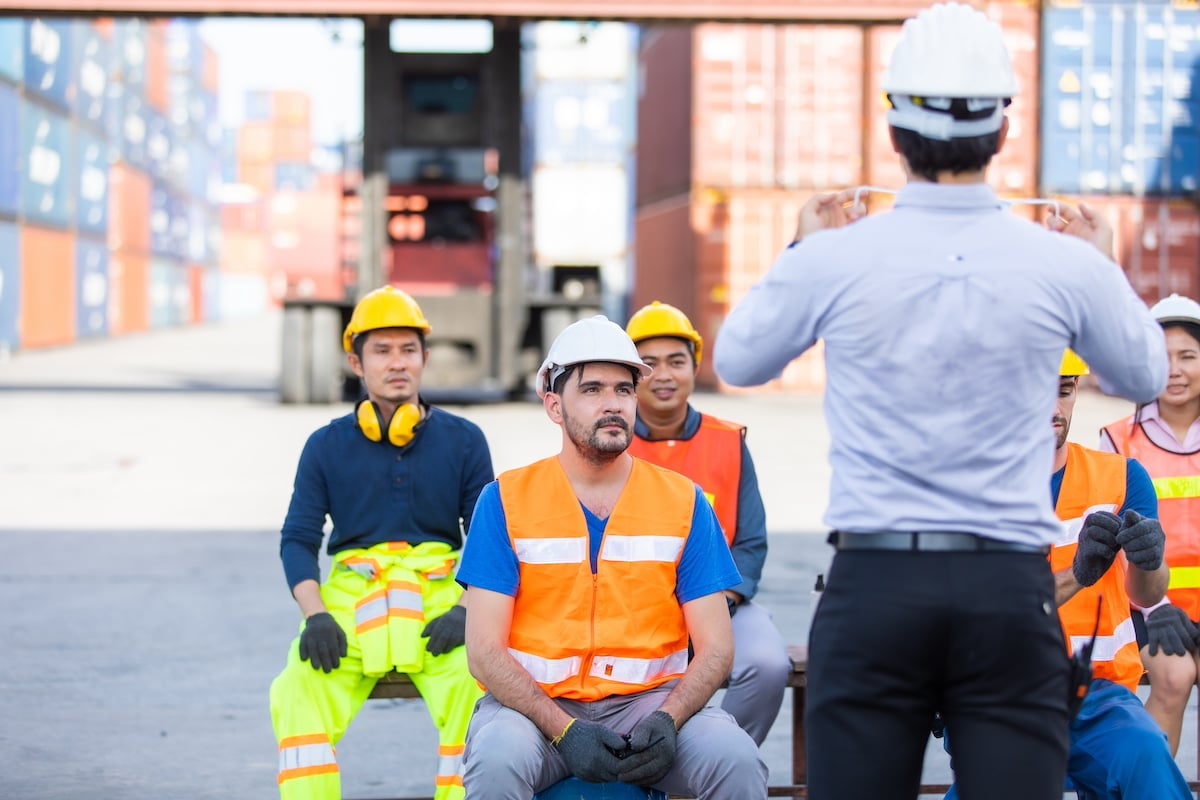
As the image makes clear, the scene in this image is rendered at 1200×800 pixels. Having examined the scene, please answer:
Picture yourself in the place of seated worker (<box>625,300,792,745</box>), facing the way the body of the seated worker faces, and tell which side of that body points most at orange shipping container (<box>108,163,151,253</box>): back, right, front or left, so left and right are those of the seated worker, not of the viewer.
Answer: back

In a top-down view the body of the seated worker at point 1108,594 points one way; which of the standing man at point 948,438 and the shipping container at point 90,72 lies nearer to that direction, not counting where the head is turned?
the standing man

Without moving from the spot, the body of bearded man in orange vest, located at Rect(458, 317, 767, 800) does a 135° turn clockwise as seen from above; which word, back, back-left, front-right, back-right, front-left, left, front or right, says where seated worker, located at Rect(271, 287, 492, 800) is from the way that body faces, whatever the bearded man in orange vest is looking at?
front

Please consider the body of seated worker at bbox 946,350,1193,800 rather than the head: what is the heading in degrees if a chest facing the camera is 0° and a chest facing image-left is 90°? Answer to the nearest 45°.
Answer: approximately 0°

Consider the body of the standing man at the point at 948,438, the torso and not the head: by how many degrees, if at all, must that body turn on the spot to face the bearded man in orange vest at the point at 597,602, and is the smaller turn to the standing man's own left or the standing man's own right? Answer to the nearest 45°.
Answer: approximately 45° to the standing man's own left

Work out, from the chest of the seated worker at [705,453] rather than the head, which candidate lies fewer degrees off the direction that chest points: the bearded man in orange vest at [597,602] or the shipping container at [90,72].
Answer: the bearded man in orange vest

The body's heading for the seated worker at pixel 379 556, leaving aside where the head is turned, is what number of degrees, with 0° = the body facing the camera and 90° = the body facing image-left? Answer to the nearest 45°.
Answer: approximately 0°

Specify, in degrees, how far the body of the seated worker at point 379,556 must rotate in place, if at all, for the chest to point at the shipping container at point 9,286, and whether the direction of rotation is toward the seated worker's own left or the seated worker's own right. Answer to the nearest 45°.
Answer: approximately 180°
